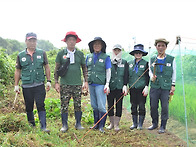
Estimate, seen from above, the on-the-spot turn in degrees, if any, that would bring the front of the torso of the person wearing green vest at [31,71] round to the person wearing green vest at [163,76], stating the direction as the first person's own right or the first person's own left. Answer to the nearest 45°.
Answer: approximately 90° to the first person's own left

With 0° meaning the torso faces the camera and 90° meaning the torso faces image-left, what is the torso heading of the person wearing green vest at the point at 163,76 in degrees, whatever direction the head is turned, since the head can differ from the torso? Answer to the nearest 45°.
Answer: approximately 0°

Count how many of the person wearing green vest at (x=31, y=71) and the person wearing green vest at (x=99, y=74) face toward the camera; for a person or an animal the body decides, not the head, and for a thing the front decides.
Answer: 2

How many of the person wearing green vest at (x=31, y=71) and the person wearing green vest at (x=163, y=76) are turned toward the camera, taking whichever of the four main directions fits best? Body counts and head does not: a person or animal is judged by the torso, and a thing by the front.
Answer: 2

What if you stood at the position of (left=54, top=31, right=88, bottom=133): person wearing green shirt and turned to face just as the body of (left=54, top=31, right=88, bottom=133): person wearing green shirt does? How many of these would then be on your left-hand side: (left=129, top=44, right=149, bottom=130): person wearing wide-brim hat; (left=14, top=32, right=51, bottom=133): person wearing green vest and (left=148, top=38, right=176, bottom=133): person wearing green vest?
2
